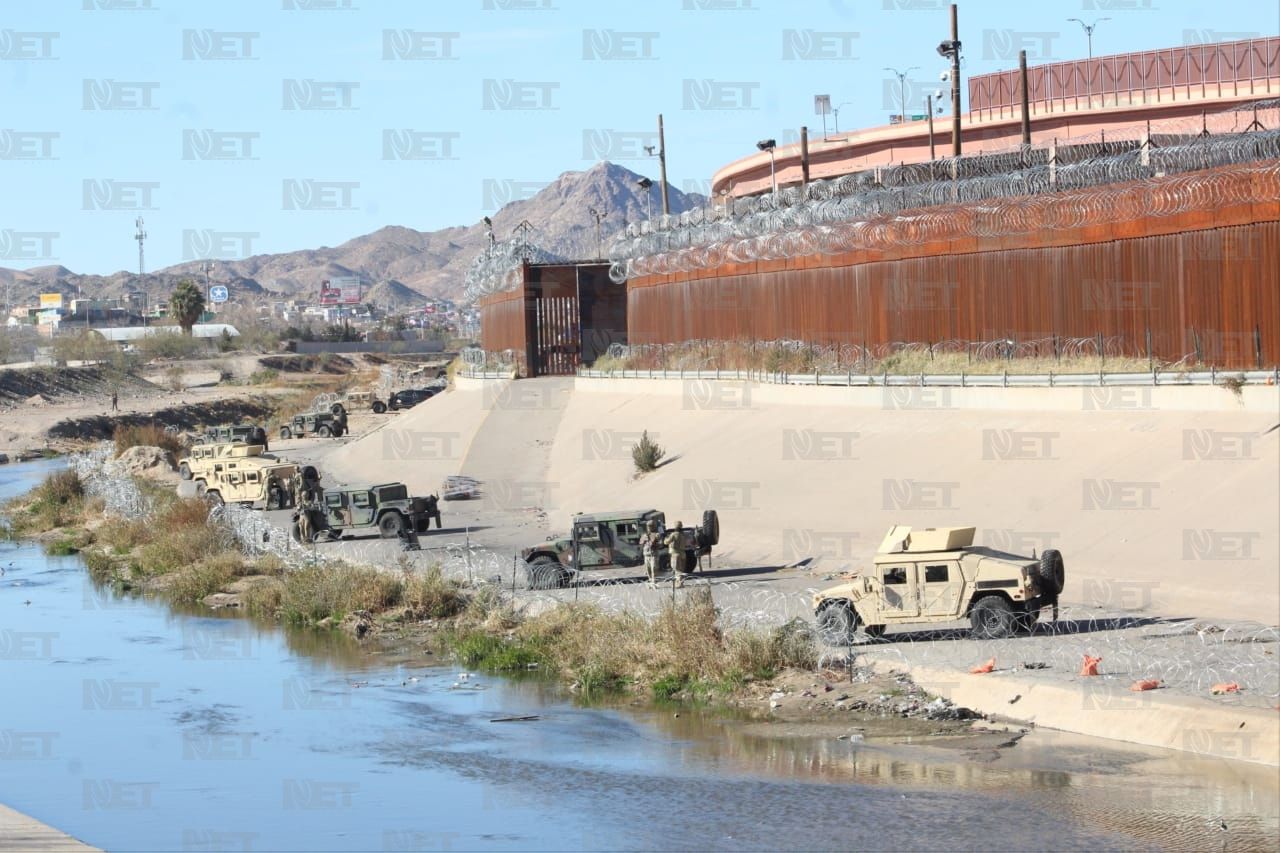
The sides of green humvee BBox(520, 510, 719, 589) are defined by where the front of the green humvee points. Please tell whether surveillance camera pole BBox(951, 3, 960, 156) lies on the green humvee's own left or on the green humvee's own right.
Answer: on the green humvee's own right

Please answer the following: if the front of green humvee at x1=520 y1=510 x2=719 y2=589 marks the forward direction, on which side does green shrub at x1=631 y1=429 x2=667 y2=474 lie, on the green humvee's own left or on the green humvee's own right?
on the green humvee's own right

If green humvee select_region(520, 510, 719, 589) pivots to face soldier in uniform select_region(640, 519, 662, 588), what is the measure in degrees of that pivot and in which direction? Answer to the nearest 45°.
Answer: approximately 135° to its left

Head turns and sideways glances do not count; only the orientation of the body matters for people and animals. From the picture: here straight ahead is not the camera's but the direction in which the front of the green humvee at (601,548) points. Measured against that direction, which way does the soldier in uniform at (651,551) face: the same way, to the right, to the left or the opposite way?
to the left

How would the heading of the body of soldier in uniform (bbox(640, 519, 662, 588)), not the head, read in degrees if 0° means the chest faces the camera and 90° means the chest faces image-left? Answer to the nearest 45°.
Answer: approximately 0°

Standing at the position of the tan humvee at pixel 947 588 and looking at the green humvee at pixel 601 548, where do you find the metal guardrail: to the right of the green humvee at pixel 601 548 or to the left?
right

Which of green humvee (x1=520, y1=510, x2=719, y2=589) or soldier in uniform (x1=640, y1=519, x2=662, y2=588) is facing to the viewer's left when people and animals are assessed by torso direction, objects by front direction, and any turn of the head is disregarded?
the green humvee

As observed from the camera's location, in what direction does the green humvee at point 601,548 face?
facing to the left of the viewer
